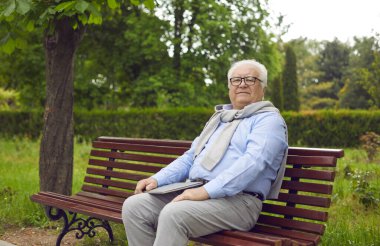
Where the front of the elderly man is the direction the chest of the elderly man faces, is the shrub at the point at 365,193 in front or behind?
behind

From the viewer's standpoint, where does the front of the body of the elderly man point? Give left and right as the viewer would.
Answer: facing the viewer and to the left of the viewer

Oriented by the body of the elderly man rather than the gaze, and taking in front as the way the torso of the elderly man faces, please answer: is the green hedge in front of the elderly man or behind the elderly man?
behind

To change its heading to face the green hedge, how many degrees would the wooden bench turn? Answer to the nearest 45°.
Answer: approximately 135° to its right
